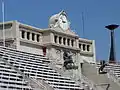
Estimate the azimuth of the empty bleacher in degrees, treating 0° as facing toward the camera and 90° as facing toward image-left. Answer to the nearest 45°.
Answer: approximately 315°

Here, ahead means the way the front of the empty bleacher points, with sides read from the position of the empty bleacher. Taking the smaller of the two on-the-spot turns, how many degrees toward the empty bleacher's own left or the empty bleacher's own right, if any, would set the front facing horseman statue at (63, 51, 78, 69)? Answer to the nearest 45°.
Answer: approximately 90° to the empty bleacher's own left

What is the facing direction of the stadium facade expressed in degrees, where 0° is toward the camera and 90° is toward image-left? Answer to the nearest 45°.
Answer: approximately 315°
